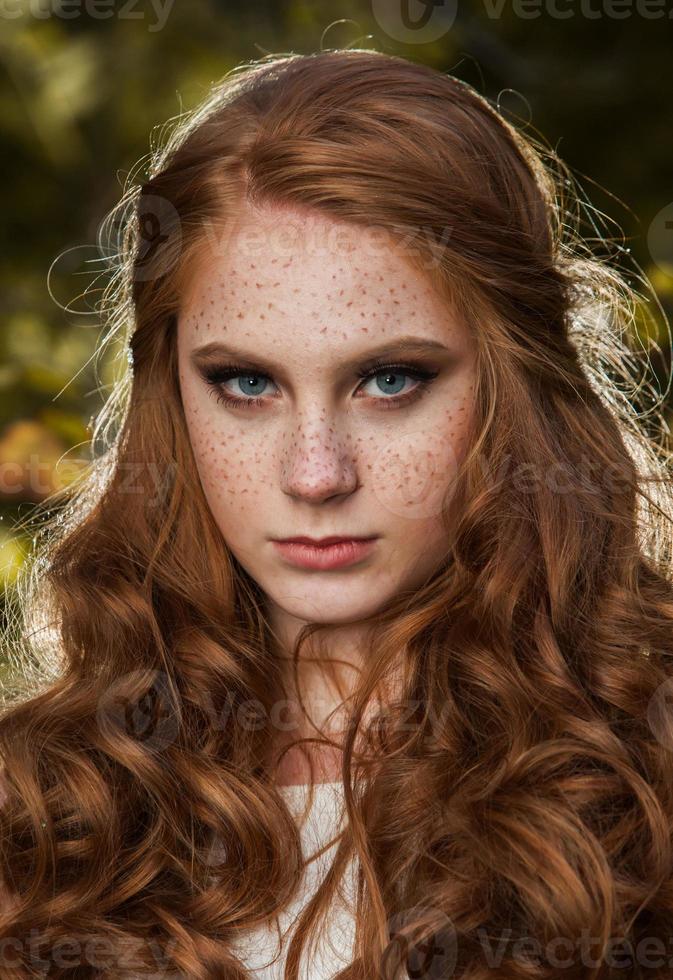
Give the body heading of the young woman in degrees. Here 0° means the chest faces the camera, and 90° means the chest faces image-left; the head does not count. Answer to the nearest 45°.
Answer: approximately 0°
